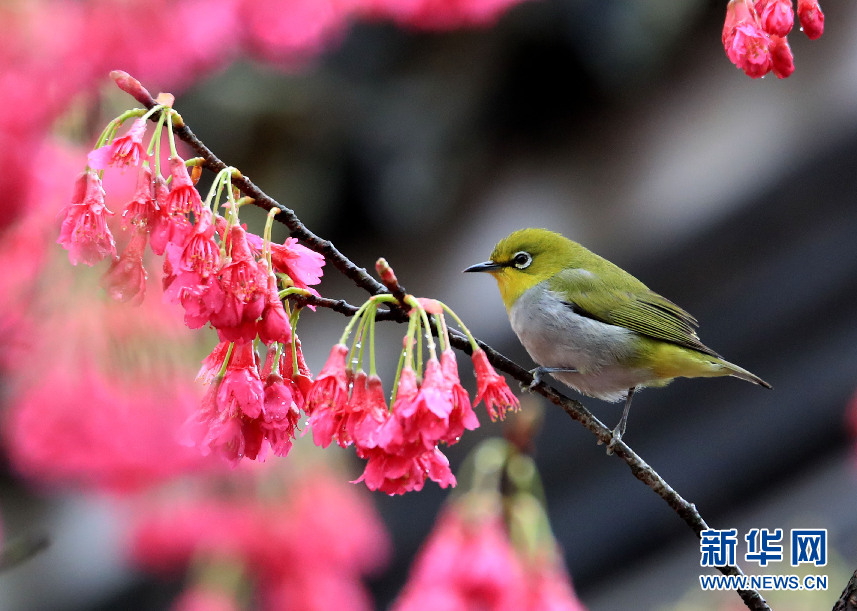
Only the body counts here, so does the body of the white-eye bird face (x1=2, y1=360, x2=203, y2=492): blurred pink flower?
yes

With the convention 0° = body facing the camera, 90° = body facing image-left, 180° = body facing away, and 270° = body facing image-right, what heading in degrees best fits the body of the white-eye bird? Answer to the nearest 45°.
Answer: approximately 90°
